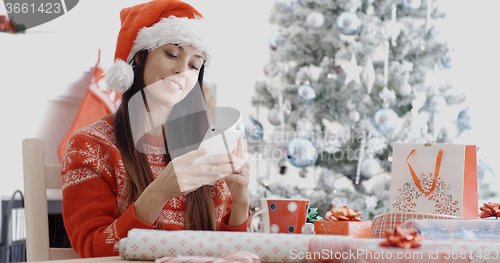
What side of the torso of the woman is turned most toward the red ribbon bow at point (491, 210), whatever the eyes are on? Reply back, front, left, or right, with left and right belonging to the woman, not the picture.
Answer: front

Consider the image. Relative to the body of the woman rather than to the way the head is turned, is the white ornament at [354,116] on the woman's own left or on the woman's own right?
on the woman's own left

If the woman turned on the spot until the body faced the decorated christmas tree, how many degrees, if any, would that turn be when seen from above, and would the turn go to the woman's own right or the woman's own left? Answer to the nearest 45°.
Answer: approximately 90° to the woman's own left

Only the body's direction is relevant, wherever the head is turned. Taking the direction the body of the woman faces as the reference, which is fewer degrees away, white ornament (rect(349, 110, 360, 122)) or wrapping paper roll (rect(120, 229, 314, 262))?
the wrapping paper roll

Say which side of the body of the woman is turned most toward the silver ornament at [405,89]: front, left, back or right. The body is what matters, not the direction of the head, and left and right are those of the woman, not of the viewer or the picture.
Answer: left

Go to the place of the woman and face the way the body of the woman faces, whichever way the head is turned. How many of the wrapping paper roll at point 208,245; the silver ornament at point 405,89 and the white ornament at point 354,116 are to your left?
2

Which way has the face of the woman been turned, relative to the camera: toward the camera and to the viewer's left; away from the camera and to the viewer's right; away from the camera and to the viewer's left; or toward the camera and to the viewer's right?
toward the camera and to the viewer's right

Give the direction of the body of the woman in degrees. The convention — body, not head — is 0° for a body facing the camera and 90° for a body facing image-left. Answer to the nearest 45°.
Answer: approximately 315°
